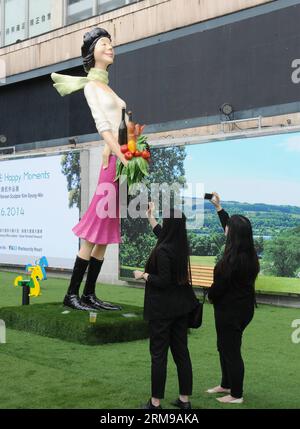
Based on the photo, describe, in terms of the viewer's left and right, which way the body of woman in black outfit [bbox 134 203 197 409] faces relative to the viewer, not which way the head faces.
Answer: facing away from the viewer and to the left of the viewer

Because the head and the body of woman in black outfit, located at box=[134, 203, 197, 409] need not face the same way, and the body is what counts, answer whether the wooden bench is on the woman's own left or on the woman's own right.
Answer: on the woman's own right

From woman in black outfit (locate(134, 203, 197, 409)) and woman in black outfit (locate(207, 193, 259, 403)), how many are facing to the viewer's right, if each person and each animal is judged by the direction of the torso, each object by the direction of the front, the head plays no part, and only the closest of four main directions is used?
0

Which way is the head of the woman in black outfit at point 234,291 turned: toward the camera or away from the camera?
away from the camera
